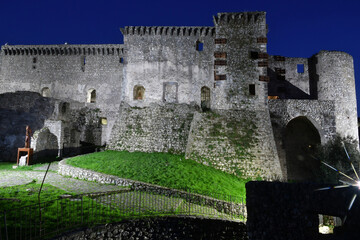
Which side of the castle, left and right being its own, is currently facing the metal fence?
front

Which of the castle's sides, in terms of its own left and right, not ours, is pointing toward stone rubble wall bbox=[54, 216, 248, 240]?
front

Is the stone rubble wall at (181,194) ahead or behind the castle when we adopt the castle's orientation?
ahead

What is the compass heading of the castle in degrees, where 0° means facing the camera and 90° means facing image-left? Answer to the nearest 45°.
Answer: approximately 0°
